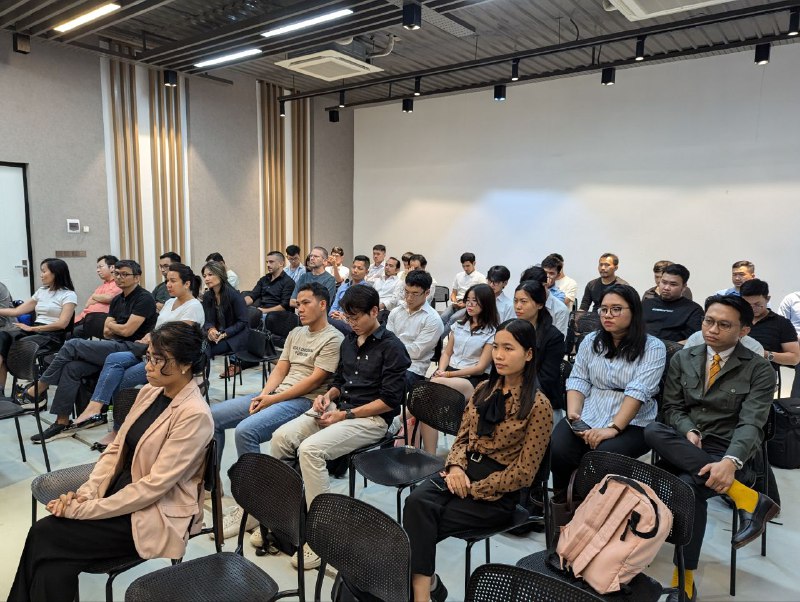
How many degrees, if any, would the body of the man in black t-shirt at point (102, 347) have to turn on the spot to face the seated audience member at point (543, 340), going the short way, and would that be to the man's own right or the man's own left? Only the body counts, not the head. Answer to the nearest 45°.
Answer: approximately 90° to the man's own left

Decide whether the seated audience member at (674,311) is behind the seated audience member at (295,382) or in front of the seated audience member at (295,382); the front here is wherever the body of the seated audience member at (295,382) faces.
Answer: behind

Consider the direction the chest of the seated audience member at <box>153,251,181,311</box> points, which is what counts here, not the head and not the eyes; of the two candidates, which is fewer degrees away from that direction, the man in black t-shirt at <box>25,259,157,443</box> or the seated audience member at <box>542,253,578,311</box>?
the man in black t-shirt

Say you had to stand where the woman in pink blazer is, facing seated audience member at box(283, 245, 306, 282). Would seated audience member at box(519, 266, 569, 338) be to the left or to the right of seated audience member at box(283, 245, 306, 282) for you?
right

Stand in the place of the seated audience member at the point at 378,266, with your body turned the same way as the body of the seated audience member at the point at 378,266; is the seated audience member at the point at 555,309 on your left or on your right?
on your left
